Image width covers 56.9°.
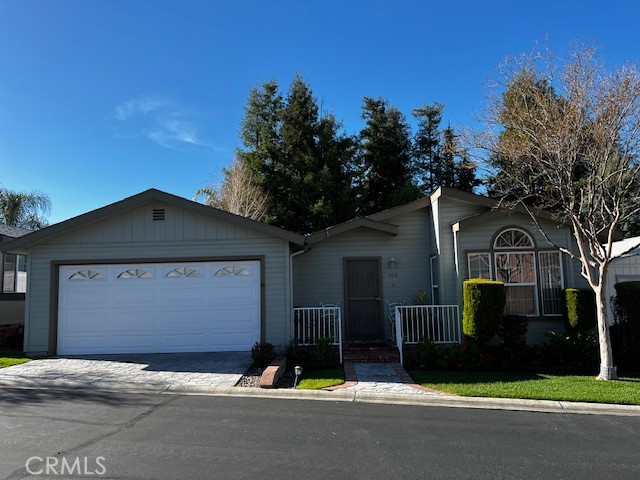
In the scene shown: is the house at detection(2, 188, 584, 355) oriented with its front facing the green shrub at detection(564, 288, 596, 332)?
no

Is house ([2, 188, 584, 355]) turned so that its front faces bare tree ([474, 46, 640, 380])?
no

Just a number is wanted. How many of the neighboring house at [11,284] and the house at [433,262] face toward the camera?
2

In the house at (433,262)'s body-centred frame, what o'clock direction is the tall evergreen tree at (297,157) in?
The tall evergreen tree is roughly at 5 o'clock from the house.

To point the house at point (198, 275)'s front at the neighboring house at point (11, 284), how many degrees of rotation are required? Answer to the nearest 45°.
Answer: approximately 135° to its right

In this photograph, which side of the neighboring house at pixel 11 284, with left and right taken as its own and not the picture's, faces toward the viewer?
front

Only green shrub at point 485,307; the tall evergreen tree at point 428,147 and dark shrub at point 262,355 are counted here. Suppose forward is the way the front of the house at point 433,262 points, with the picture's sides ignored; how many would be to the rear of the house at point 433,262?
1

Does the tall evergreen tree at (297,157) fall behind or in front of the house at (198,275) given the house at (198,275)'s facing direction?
behind

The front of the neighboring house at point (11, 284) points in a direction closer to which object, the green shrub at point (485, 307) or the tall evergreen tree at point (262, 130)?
the green shrub

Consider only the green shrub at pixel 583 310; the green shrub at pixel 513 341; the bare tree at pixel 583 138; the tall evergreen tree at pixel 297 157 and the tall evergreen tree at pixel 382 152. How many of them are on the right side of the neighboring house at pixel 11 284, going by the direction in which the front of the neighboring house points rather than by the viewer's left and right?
0

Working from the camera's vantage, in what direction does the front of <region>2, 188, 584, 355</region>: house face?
facing the viewer

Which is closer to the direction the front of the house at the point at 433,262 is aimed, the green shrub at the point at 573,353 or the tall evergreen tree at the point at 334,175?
the green shrub

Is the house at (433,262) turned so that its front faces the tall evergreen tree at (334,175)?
no

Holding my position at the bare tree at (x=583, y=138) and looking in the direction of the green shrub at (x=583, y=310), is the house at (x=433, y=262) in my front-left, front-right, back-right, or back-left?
front-left

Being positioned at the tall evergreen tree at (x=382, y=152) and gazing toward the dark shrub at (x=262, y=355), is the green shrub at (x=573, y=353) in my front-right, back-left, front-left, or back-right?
front-left

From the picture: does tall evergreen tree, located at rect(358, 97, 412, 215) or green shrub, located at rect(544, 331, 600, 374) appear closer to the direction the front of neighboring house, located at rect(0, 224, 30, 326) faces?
the green shrub

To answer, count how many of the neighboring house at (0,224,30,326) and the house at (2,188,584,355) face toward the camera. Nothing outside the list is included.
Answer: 2

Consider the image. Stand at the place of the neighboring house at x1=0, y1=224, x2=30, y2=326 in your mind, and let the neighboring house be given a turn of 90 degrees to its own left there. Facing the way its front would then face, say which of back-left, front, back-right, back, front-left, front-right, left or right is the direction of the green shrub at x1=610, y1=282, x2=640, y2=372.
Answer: front-right
